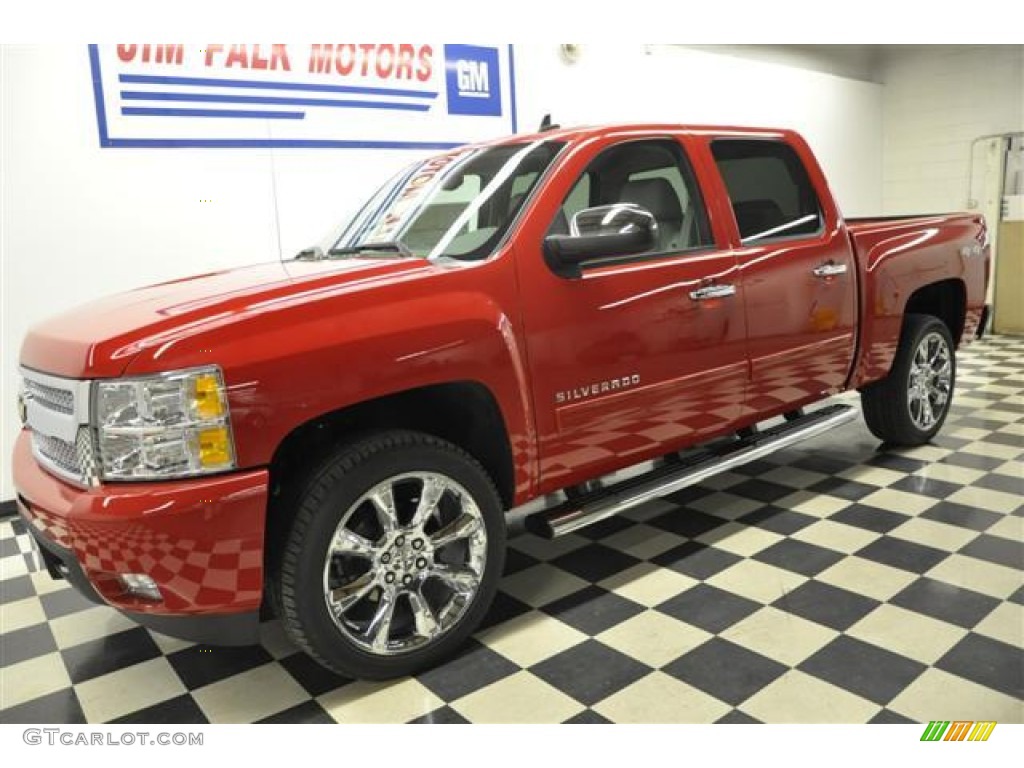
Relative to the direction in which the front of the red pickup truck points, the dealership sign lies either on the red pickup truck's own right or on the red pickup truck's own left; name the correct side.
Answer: on the red pickup truck's own right

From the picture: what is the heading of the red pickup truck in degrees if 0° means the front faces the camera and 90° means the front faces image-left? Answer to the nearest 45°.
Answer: approximately 45°
